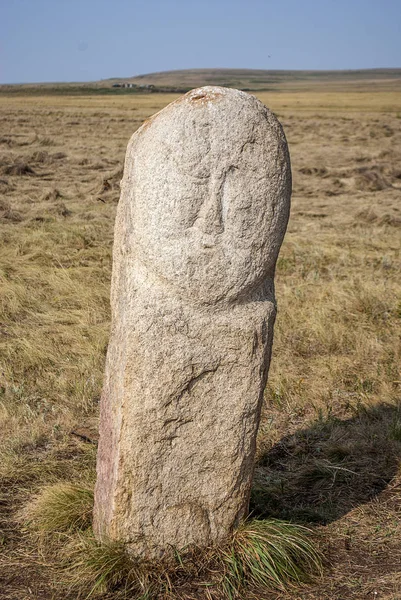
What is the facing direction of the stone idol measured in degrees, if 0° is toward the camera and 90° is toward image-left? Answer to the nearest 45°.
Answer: approximately 0°
